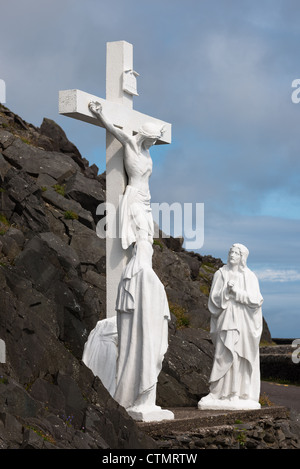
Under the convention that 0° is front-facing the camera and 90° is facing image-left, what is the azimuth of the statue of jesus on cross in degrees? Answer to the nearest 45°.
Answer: approximately 315°

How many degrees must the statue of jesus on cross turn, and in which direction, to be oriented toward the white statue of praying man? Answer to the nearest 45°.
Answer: approximately 90° to its left
